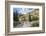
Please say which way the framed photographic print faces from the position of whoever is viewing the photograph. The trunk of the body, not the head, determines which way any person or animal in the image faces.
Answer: facing the viewer and to the right of the viewer
